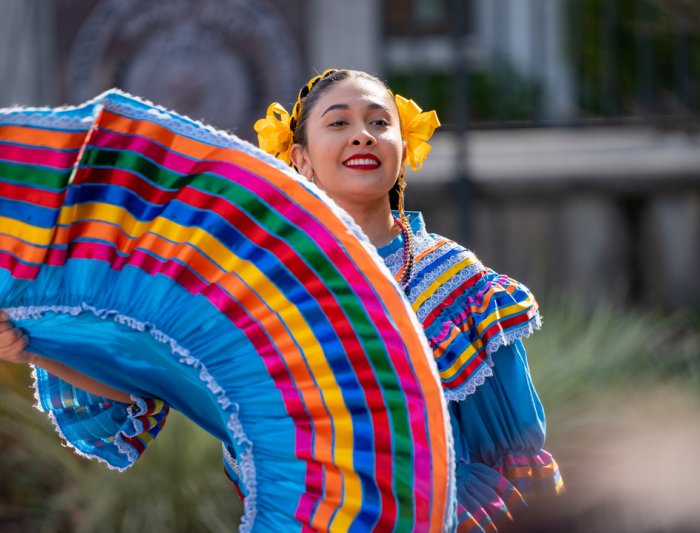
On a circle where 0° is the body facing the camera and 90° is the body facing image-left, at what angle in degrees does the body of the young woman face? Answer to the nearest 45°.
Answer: approximately 0°
